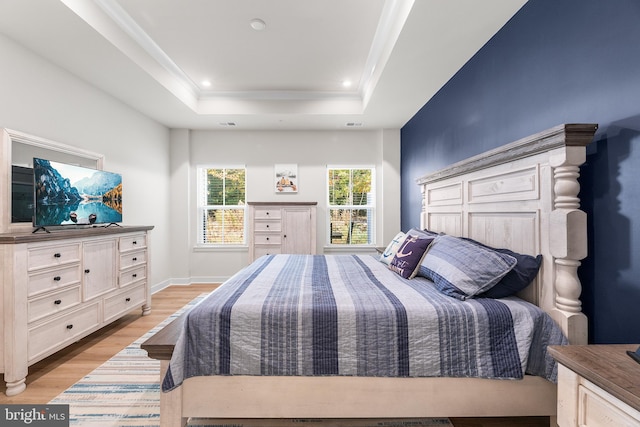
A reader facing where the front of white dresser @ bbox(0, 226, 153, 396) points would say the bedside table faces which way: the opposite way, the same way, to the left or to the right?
the opposite way

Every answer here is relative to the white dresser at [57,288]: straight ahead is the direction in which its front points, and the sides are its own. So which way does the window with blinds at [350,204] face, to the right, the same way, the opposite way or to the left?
to the right

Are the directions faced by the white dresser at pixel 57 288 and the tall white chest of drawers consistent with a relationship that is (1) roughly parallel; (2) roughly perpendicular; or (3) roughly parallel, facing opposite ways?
roughly perpendicular

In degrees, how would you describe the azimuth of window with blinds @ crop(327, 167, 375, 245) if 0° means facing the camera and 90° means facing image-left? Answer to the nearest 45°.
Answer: approximately 0°

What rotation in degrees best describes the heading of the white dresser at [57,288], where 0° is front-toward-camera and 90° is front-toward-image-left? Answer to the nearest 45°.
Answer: approximately 315°

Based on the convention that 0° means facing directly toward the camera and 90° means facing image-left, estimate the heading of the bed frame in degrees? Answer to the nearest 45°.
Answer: approximately 90°

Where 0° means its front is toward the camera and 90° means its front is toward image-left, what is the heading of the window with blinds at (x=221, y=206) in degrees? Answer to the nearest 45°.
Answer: approximately 0°

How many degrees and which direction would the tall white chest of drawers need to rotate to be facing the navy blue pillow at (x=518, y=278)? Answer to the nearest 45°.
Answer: approximately 45° to its left
